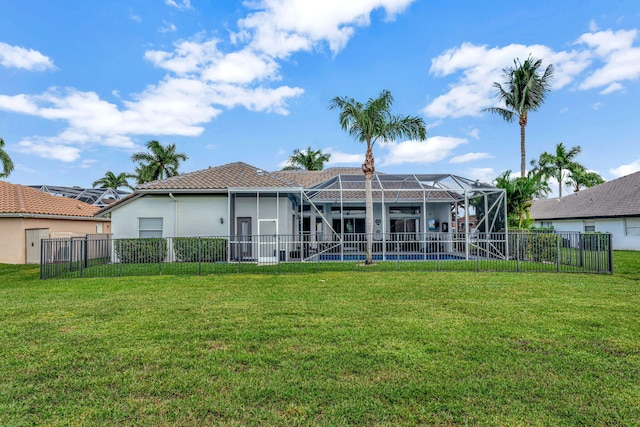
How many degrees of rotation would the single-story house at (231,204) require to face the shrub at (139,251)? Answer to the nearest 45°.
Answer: approximately 135° to its left

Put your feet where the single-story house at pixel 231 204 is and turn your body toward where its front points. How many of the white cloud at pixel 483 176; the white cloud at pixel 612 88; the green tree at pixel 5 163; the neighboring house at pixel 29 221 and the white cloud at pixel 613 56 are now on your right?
3

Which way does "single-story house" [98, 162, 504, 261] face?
away from the camera

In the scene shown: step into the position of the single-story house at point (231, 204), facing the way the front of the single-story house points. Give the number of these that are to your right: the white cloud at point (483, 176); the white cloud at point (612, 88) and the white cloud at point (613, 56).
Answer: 3

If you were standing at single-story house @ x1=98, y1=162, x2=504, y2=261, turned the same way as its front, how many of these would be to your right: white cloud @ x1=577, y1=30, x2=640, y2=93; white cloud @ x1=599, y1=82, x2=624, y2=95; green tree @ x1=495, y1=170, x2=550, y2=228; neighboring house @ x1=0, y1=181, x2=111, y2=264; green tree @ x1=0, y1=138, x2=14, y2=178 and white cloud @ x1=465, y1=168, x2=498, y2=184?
4

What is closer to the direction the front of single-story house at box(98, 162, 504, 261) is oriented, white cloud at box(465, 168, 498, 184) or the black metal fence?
the white cloud

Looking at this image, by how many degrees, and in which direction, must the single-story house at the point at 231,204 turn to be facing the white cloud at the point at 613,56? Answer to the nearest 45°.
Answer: approximately 90° to its right

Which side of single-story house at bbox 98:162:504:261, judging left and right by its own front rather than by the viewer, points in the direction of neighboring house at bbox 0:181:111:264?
left

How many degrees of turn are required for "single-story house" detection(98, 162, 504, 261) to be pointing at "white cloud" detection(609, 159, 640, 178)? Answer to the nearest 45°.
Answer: approximately 45° to its right

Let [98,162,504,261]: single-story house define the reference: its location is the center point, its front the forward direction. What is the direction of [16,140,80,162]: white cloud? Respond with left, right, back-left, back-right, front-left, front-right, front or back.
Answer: front-left

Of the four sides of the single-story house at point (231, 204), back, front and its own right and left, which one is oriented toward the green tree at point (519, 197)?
right

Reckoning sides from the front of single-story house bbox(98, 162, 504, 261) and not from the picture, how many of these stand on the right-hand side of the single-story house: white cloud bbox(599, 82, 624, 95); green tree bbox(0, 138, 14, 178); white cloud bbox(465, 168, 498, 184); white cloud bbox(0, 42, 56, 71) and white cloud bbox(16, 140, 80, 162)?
2

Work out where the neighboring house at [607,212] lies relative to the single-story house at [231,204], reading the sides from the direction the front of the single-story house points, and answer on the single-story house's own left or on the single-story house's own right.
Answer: on the single-story house's own right
